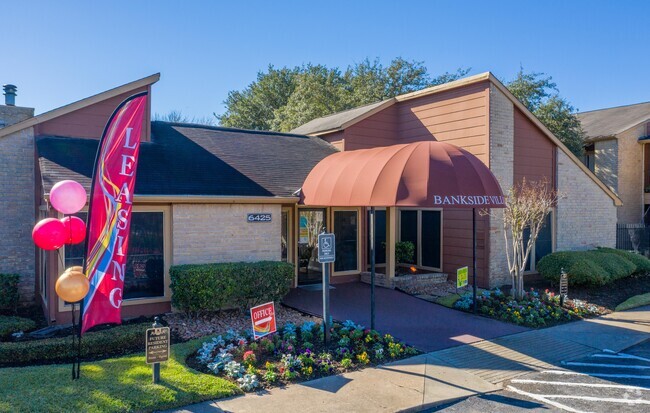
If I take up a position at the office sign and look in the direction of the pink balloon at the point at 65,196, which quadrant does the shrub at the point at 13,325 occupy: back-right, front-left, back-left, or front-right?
front-right

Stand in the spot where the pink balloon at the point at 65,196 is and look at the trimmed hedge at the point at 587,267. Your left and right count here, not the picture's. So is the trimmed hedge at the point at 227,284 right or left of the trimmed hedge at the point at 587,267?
left

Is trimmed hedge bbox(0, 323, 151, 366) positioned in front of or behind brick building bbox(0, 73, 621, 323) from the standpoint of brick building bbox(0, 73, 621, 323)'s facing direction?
in front

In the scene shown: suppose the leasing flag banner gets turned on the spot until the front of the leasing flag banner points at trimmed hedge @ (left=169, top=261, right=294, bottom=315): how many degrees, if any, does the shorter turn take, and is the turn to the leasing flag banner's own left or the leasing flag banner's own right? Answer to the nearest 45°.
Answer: approximately 135° to the leasing flag banner's own left

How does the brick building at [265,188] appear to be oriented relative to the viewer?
toward the camera

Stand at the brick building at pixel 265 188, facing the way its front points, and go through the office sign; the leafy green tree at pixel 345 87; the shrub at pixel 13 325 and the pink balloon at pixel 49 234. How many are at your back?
1

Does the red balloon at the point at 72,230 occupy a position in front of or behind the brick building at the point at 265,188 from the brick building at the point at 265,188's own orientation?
in front

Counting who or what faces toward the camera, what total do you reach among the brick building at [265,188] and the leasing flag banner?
2

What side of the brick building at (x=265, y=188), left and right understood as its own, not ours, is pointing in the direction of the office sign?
front

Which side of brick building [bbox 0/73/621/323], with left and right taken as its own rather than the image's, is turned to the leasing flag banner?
front

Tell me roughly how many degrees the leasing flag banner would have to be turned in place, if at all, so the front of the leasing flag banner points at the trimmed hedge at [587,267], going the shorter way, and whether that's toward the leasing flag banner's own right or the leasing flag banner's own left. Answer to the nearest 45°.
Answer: approximately 90° to the leasing flag banner's own left

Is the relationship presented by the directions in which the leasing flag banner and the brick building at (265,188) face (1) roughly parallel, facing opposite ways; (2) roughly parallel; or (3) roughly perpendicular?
roughly parallel

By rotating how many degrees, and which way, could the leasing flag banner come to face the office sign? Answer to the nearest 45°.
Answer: approximately 90° to its left
